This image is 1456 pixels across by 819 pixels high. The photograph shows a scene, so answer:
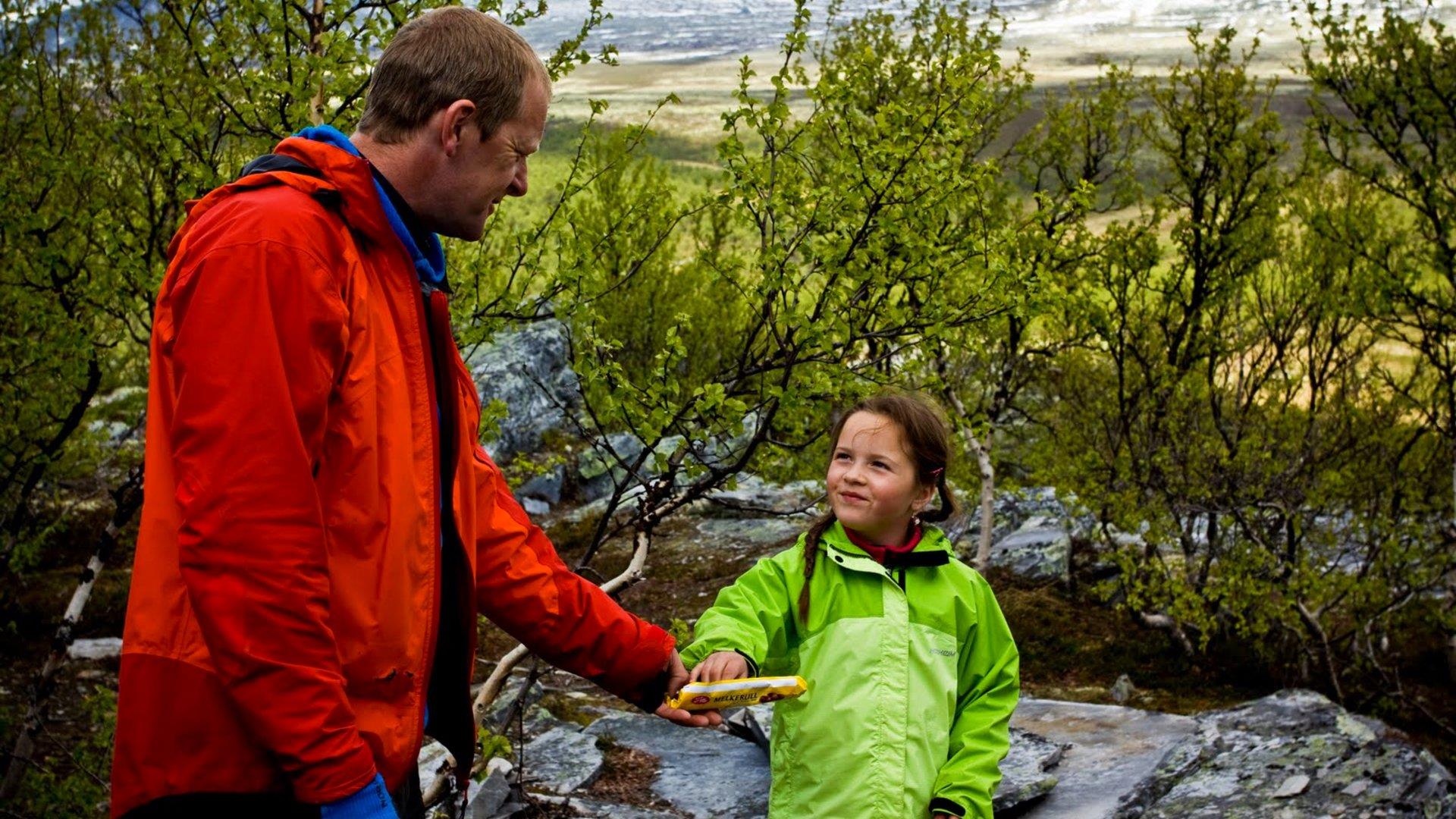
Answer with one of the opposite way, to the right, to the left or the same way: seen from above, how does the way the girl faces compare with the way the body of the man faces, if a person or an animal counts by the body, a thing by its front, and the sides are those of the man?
to the right

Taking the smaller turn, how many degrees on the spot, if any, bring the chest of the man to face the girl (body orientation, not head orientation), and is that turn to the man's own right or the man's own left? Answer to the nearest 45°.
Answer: approximately 45° to the man's own left

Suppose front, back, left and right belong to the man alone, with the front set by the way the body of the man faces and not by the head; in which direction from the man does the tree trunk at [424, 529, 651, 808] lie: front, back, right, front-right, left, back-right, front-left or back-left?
left

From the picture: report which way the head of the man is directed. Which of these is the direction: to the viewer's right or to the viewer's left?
to the viewer's right

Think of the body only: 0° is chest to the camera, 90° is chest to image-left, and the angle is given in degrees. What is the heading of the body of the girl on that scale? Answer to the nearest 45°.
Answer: approximately 0°

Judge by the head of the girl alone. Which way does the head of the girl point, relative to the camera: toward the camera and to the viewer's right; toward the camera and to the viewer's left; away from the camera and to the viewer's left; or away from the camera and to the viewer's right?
toward the camera and to the viewer's left

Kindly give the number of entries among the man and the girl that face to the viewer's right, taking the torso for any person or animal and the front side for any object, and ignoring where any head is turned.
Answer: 1

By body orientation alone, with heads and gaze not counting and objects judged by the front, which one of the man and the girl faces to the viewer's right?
the man

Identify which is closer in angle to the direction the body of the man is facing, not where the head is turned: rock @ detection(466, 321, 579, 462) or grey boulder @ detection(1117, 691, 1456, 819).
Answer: the grey boulder

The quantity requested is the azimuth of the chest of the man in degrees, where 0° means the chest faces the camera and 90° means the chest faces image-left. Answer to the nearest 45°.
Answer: approximately 270°
